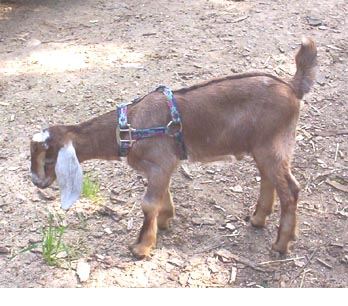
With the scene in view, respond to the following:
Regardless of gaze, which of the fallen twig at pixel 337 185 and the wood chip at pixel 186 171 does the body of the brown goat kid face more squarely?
the wood chip

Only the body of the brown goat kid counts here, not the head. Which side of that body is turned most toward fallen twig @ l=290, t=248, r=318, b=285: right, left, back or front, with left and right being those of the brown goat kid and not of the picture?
back

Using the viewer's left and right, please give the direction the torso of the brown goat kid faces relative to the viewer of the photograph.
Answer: facing to the left of the viewer

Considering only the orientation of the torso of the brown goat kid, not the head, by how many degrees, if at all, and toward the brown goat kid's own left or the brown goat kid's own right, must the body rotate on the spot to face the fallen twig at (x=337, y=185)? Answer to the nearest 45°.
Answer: approximately 135° to the brown goat kid's own right

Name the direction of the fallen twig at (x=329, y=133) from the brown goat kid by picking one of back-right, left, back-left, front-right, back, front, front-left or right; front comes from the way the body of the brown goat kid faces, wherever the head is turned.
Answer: back-right

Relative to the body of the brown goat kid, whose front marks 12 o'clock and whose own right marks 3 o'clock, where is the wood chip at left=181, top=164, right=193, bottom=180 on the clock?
The wood chip is roughly at 3 o'clock from the brown goat kid.

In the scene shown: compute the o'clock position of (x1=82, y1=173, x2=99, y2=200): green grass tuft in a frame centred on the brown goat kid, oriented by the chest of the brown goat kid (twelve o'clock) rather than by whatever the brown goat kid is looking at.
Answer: The green grass tuft is roughly at 1 o'clock from the brown goat kid.

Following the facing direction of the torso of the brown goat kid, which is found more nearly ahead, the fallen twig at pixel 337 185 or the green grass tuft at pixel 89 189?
the green grass tuft
